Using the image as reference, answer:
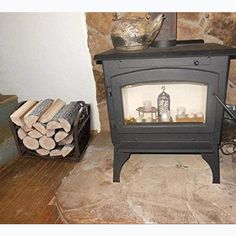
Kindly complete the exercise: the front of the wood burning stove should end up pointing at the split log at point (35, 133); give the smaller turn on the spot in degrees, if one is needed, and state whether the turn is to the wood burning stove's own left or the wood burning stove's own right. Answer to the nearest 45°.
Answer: approximately 90° to the wood burning stove's own right

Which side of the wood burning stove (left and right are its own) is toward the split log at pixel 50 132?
right

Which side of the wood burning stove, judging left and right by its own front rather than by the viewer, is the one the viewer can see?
front

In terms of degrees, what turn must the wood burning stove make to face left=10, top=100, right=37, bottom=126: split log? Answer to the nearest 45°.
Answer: approximately 90° to its right

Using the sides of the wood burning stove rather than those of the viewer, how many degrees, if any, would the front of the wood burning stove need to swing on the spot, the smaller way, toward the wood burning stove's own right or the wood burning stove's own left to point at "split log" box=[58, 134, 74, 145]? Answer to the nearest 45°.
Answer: approximately 90° to the wood burning stove's own right

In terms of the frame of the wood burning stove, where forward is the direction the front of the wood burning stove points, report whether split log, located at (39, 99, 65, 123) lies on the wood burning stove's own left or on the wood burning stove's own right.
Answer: on the wood burning stove's own right
